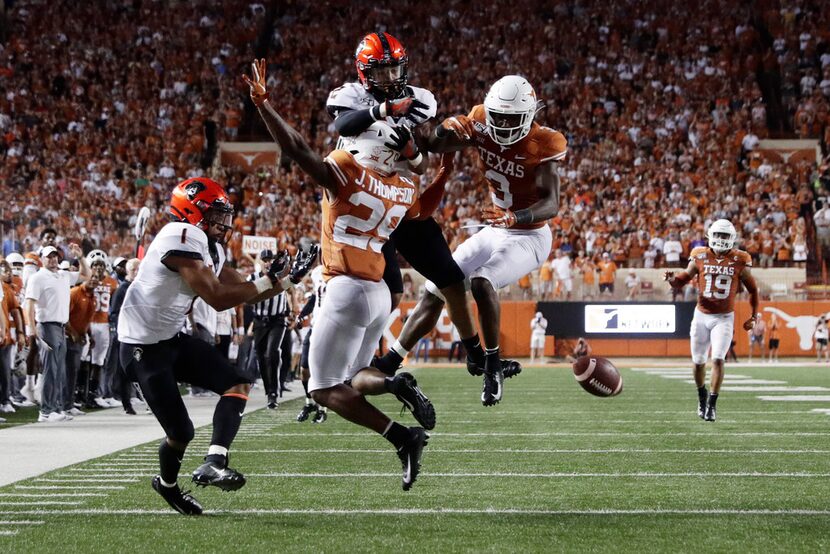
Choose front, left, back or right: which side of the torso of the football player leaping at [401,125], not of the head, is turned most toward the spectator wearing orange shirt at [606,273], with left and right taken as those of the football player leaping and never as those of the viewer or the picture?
back

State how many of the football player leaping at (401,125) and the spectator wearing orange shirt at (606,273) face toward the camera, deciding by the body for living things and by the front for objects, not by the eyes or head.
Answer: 2

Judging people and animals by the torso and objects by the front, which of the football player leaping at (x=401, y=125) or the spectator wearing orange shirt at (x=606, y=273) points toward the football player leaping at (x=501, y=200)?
the spectator wearing orange shirt

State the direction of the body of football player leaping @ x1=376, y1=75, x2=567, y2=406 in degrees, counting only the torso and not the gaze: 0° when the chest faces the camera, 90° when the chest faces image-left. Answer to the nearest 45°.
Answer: approximately 45°

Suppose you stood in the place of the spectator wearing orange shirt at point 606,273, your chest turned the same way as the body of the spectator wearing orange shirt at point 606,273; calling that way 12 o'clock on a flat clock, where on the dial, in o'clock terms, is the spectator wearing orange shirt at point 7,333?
the spectator wearing orange shirt at point 7,333 is roughly at 1 o'clock from the spectator wearing orange shirt at point 606,273.

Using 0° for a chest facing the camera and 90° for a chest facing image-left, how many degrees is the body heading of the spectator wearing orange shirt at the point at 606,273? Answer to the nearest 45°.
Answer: approximately 0°
